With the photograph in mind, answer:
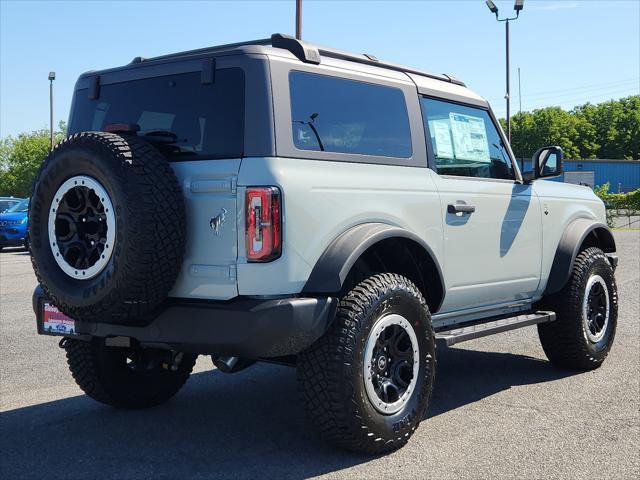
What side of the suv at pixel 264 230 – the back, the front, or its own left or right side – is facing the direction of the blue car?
left

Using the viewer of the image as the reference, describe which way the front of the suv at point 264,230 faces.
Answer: facing away from the viewer and to the right of the viewer

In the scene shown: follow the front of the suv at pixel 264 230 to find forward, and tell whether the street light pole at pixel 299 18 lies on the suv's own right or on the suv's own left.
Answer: on the suv's own left
